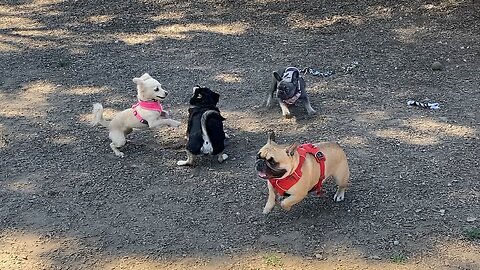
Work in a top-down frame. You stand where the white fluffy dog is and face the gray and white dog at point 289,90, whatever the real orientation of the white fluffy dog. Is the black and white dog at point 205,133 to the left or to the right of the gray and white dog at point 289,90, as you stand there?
right

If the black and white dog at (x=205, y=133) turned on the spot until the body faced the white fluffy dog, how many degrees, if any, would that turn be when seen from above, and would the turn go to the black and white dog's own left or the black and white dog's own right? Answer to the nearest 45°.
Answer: approximately 45° to the black and white dog's own left

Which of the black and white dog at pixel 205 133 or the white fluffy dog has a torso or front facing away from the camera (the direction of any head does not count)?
the black and white dog

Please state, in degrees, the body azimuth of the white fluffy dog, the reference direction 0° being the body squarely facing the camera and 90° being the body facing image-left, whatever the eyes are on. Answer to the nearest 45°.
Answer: approximately 270°

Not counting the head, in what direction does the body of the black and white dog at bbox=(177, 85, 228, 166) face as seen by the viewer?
away from the camera

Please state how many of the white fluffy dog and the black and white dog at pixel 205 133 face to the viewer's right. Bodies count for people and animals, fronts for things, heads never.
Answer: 1

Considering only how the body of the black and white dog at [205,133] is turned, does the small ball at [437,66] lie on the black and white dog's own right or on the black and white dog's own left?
on the black and white dog's own right

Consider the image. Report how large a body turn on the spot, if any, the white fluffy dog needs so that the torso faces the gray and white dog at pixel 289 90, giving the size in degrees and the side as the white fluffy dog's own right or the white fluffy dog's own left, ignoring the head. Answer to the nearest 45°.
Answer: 0° — it already faces it

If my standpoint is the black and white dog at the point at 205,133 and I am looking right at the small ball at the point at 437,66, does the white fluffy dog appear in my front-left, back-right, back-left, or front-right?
back-left
